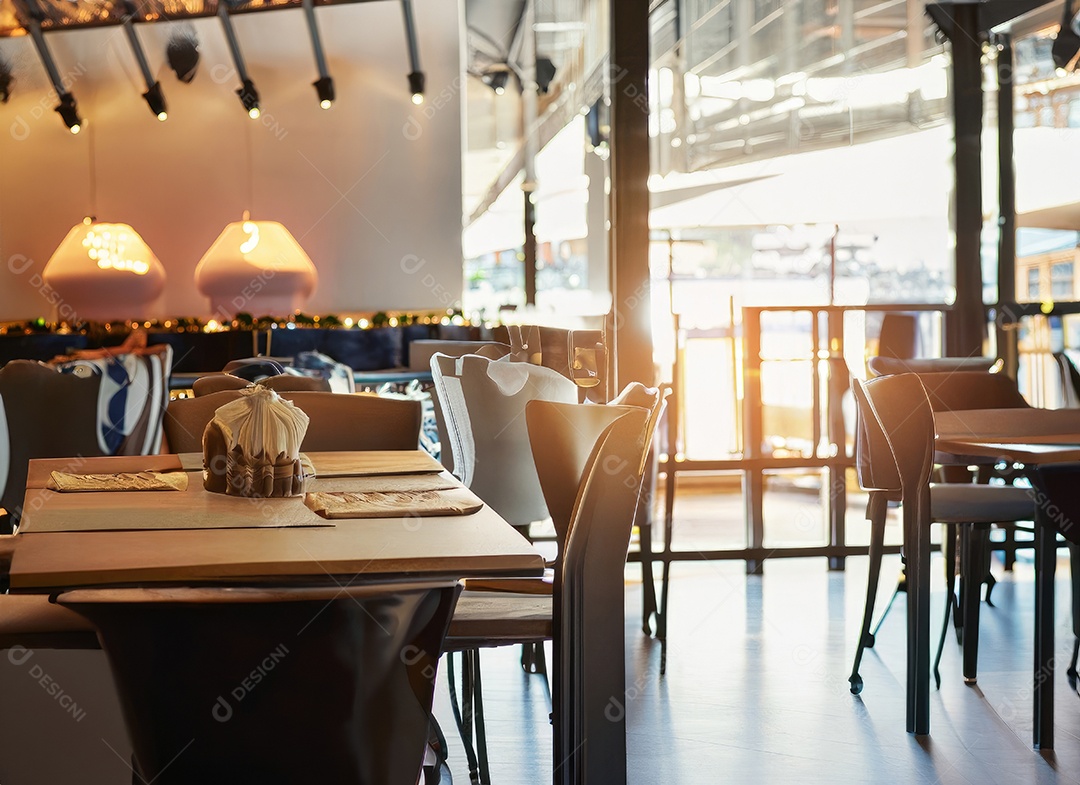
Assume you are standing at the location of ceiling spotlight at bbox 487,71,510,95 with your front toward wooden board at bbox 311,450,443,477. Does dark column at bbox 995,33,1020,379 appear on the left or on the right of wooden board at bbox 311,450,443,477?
left

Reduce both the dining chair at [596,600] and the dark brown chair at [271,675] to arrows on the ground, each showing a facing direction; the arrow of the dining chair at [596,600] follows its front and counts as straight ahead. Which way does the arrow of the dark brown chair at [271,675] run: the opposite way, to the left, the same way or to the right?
to the right

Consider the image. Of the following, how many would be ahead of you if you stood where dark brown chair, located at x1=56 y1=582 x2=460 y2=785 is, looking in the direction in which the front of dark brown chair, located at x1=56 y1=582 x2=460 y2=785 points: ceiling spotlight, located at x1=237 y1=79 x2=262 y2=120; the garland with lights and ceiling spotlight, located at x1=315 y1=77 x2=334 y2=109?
3

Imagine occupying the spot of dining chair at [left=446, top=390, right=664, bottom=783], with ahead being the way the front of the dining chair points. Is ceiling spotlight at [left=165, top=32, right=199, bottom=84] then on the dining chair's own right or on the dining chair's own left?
on the dining chair's own right

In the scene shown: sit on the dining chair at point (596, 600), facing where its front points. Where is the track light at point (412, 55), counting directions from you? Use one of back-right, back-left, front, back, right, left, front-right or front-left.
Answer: right

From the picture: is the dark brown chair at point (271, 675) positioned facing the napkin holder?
yes

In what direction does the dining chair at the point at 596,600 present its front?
to the viewer's left

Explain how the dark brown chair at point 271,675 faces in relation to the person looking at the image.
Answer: facing away from the viewer

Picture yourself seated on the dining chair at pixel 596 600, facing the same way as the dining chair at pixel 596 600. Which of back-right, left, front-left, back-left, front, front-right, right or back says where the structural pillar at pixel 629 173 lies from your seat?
right

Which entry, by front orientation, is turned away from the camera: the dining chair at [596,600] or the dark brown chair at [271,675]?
the dark brown chair
